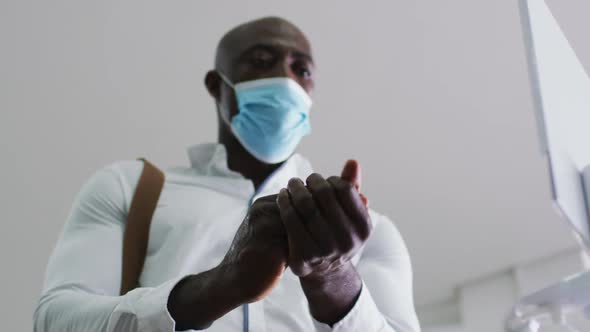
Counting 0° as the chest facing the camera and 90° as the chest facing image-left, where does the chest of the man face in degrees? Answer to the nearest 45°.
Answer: approximately 0°

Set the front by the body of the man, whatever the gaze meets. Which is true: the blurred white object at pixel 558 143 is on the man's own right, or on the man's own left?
on the man's own left
